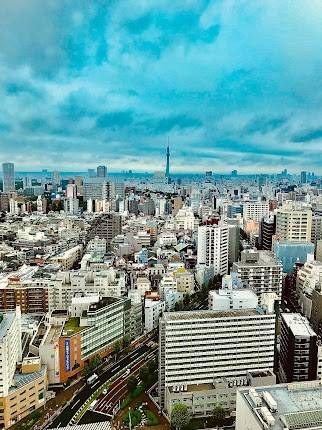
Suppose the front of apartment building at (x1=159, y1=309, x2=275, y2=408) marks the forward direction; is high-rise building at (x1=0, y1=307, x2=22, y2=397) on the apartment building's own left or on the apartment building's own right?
on the apartment building's own right

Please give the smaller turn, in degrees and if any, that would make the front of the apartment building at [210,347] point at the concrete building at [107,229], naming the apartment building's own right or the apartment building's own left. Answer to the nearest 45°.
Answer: approximately 135° to the apartment building's own right

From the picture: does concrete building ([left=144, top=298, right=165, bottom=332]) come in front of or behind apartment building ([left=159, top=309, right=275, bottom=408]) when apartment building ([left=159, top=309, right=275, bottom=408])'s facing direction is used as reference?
behind

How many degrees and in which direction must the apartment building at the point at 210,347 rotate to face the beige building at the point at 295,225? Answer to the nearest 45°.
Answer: approximately 180°

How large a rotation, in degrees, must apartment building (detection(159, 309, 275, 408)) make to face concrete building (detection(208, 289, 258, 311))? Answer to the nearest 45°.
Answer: approximately 135° to its left

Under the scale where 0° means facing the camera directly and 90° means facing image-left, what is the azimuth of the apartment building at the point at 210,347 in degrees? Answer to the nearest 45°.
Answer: approximately 0°

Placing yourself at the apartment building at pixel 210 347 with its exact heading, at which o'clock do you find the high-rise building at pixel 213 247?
The high-rise building is roughly at 6 o'clock from the apartment building.

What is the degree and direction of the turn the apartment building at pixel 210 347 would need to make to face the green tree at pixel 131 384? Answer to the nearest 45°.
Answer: approximately 90° to its right

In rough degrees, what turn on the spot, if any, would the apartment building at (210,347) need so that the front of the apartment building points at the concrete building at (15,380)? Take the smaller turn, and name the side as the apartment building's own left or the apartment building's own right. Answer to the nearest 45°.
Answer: approximately 90° to the apartment building's own right

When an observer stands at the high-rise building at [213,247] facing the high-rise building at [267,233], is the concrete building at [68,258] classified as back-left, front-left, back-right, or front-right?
back-left

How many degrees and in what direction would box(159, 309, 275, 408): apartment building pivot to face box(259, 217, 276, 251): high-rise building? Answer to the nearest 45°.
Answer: approximately 180°

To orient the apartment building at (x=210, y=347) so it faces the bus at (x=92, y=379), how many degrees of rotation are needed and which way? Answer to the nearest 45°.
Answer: approximately 90° to its right

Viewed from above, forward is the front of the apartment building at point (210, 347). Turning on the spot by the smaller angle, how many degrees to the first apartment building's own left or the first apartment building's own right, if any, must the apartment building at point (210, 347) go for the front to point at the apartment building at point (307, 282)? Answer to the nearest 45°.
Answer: approximately 135° to the first apartment building's own left

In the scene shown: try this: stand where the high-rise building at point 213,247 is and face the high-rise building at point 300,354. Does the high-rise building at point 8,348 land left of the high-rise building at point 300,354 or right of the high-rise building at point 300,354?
right

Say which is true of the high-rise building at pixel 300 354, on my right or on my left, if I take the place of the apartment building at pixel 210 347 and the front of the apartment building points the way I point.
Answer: on my left
